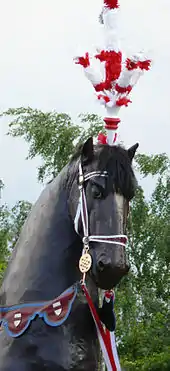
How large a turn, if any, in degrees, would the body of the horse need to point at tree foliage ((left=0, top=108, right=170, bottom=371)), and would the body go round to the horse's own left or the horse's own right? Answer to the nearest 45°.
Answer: approximately 135° to the horse's own left

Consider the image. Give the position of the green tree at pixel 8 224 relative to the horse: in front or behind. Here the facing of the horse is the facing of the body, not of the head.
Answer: behind

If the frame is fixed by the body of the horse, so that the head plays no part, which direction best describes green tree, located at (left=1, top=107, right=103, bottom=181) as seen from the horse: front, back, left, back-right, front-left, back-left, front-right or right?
back-left

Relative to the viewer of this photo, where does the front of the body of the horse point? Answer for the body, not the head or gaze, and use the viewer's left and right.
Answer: facing the viewer and to the right of the viewer
